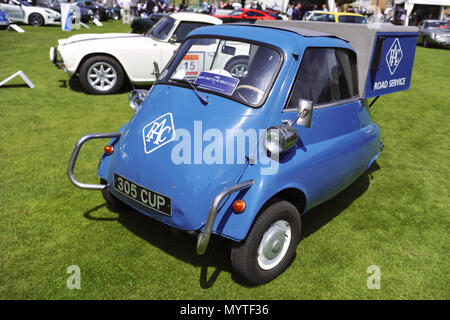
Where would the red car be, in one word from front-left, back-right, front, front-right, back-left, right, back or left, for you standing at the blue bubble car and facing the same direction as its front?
back-right

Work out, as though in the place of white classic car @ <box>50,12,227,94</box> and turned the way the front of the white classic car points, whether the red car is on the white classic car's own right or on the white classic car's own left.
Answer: on the white classic car's own right

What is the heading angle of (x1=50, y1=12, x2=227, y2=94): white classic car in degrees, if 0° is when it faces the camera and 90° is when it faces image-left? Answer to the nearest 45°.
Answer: approximately 90°

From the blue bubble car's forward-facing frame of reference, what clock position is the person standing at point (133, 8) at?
The person standing is roughly at 4 o'clock from the blue bubble car.

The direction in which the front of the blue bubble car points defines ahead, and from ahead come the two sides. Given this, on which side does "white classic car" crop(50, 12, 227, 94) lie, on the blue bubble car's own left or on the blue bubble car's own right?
on the blue bubble car's own right

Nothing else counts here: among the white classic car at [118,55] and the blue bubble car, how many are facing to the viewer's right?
0

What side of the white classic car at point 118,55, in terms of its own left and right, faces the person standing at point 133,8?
right

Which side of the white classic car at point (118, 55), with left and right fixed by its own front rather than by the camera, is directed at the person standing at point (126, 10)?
right

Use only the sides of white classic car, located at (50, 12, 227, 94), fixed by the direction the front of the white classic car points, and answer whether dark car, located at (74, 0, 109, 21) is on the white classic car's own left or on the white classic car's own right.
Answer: on the white classic car's own right

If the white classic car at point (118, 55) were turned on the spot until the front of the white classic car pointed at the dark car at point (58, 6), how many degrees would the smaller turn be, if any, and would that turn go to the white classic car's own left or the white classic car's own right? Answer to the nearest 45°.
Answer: approximately 90° to the white classic car's own right

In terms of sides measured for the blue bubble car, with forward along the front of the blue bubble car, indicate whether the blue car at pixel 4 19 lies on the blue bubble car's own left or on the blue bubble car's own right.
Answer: on the blue bubble car's own right

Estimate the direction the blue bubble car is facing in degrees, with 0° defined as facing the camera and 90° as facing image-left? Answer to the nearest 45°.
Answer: approximately 45°
